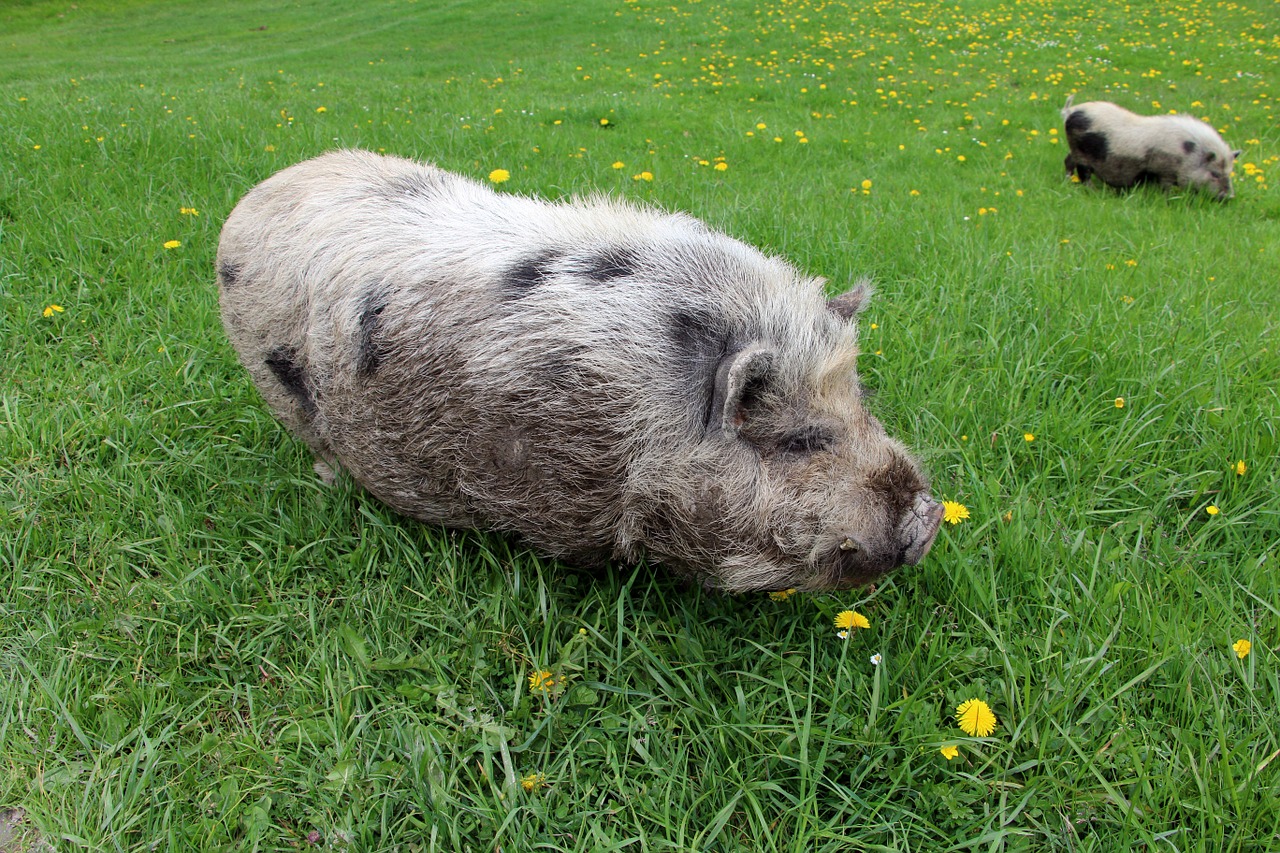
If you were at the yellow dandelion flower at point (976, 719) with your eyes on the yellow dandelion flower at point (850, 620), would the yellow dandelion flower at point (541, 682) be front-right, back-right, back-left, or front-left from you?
front-left

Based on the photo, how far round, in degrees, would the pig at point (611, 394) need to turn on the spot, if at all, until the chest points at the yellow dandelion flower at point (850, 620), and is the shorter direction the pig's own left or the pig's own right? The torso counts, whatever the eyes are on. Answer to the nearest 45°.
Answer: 0° — it already faces it

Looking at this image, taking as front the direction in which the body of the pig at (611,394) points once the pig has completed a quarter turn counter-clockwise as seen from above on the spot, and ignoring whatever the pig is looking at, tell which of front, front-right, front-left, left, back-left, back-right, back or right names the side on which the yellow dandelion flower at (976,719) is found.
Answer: right

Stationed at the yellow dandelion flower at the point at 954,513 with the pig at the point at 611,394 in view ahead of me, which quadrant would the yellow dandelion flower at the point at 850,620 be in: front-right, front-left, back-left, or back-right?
front-left

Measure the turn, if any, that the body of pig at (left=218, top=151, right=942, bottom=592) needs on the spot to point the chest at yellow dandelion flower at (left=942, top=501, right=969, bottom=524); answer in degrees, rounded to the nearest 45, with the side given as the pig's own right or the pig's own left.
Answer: approximately 45° to the pig's own left

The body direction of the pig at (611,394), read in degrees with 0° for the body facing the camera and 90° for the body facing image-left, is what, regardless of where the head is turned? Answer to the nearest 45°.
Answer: approximately 315°

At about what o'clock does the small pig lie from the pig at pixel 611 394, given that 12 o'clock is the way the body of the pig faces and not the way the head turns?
The small pig is roughly at 9 o'clock from the pig.

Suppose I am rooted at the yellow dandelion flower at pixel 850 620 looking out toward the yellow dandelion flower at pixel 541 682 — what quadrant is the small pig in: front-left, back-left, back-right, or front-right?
back-right

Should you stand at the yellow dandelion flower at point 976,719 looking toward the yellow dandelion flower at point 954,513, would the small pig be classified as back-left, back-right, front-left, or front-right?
front-right
